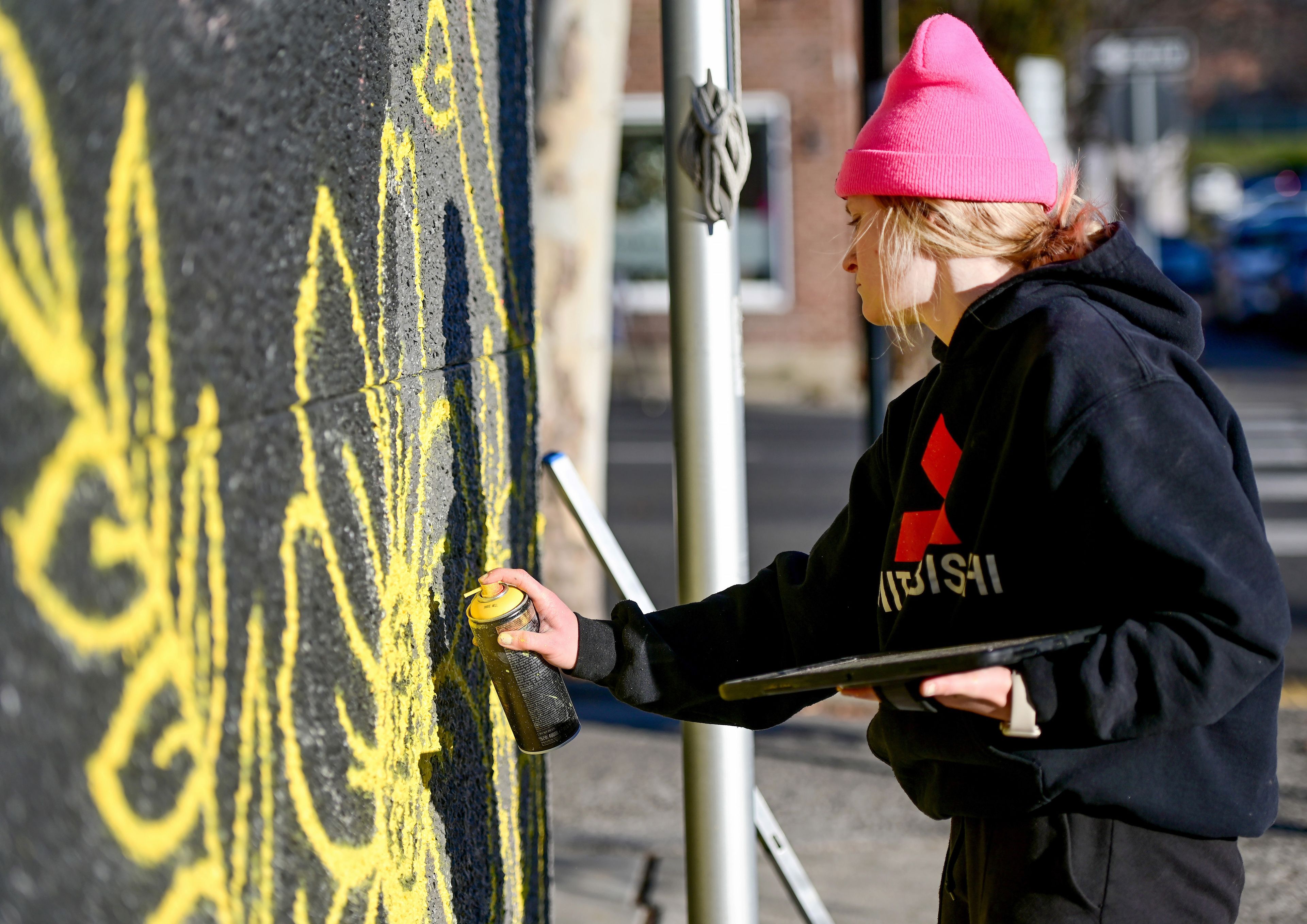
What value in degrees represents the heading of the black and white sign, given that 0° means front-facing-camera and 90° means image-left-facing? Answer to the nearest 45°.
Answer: approximately 0°

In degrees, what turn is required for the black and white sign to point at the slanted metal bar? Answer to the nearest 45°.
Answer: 0° — it already faces it

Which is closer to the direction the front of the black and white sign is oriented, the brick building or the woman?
the woman

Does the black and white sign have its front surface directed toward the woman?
yes

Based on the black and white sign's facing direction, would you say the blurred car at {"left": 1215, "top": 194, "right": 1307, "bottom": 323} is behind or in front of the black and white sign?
behind

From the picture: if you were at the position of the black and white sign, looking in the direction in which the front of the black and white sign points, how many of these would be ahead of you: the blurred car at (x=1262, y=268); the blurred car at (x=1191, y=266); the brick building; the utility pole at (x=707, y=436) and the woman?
2

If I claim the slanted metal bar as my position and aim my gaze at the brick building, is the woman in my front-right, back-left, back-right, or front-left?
back-right

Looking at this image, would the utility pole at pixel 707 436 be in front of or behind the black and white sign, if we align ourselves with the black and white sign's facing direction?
in front

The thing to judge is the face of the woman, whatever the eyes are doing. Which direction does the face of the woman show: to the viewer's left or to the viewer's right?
to the viewer's left

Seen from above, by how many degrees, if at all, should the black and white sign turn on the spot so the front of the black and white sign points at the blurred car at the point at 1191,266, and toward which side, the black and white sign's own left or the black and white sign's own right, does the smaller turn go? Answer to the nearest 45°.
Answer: approximately 180°
